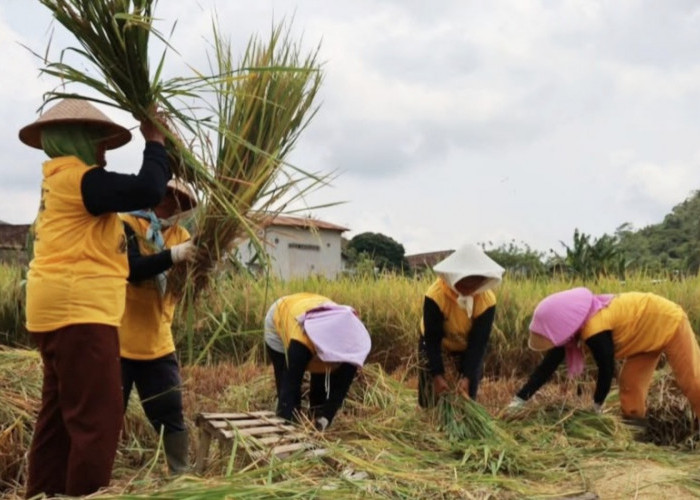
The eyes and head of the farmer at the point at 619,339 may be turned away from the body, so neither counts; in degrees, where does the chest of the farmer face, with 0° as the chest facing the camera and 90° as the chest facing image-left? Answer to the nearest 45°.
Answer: approximately 90°

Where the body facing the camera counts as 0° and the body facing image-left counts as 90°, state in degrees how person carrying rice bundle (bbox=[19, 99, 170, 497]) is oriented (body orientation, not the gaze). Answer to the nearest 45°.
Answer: approximately 270°

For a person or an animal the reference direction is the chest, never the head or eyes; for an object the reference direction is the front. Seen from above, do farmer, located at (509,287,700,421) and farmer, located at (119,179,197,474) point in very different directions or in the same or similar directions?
very different directions

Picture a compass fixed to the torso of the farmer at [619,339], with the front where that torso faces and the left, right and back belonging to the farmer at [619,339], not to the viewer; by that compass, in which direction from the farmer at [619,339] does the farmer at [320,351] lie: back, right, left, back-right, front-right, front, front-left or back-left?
front-left

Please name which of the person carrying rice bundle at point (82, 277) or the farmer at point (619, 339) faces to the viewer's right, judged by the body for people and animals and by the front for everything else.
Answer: the person carrying rice bundle

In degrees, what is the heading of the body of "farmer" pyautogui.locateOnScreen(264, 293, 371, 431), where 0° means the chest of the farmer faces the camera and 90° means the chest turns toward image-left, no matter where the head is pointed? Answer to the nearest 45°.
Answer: approximately 315°

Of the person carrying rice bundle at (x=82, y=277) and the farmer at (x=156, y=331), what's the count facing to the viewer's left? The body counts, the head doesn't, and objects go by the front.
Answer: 0
